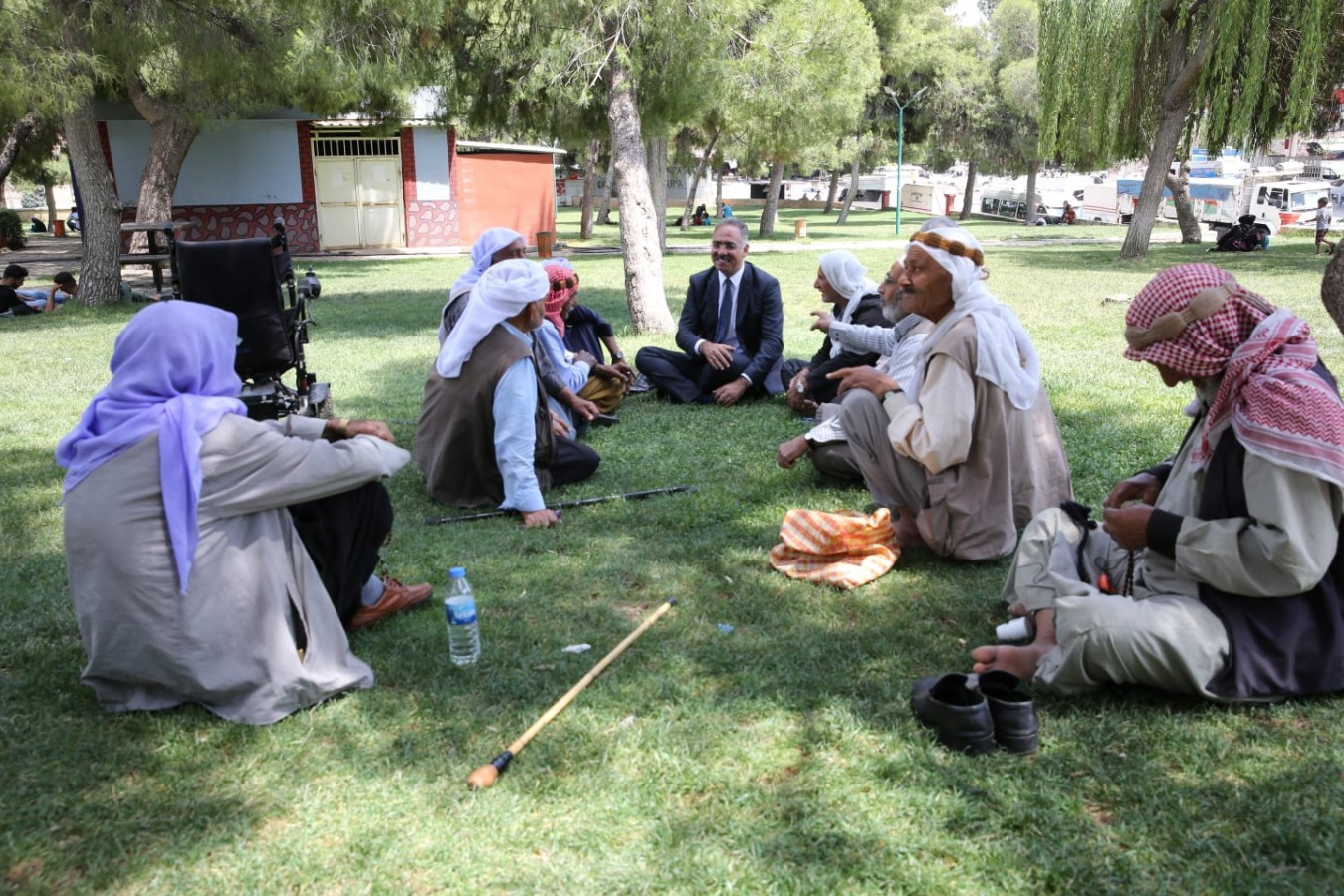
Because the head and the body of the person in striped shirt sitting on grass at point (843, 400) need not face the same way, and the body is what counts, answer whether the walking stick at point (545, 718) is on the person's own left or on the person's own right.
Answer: on the person's own left

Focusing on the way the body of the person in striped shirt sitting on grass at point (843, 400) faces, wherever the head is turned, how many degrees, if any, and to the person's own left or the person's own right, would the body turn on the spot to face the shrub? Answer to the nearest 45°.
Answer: approximately 45° to the person's own right

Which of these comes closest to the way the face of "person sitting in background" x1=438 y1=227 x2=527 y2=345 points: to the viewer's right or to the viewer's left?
to the viewer's right

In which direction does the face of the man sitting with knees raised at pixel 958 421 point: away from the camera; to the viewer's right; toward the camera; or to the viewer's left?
to the viewer's left

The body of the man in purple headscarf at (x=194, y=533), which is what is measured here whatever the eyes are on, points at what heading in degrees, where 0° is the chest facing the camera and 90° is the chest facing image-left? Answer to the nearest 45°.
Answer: approximately 225°

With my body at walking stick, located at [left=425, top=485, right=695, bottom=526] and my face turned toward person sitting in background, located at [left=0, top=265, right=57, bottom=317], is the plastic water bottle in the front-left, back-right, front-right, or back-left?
back-left

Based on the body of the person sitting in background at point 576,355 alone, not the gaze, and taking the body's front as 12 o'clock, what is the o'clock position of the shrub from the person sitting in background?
The shrub is roughly at 8 o'clock from the person sitting in background.

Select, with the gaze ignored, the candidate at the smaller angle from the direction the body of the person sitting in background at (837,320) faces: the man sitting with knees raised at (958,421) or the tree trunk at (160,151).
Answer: the tree trunk

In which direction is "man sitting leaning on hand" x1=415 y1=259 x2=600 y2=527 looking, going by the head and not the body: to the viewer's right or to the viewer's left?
to the viewer's right

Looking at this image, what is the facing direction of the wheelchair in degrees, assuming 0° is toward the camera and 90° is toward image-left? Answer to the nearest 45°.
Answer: approximately 225°

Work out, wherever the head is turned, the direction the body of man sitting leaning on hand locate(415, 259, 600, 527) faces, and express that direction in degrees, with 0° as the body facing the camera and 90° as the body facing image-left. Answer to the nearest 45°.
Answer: approximately 225°

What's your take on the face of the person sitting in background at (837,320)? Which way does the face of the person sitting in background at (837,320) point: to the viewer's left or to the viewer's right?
to the viewer's left

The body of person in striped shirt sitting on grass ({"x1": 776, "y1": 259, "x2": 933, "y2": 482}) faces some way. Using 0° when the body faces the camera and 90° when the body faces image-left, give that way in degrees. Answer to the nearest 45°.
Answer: approximately 90°

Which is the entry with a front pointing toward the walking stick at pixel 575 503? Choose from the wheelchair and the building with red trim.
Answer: the building with red trim

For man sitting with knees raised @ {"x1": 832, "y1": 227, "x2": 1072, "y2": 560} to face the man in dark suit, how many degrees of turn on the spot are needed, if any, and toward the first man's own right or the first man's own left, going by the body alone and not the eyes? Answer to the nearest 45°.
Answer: approximately 45° to the first man's own right

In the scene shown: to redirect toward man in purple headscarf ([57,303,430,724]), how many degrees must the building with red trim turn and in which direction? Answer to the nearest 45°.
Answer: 0° — it already faces them
